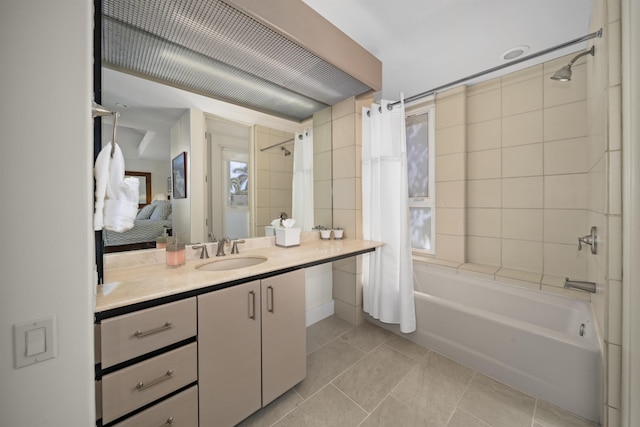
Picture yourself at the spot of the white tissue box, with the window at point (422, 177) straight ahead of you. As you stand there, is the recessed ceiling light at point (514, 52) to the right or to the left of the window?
right

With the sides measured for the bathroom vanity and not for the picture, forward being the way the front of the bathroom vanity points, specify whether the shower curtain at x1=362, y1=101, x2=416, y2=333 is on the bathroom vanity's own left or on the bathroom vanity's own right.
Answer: on the bathroom vanity's own left

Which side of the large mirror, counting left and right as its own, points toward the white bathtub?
front

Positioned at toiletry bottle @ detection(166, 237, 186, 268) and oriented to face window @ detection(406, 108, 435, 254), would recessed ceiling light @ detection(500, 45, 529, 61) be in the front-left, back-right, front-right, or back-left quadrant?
front-right

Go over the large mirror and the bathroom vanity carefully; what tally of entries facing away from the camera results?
0

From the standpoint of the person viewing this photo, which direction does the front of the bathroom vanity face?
facing the viewer and to the right of the viewer

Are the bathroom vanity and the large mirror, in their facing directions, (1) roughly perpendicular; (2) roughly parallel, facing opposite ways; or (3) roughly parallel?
roughly parallel

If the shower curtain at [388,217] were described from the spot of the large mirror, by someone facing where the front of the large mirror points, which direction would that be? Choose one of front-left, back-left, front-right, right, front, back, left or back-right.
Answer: front-left

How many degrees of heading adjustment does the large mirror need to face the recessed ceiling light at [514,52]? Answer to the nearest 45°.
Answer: approximately 45° to its left
